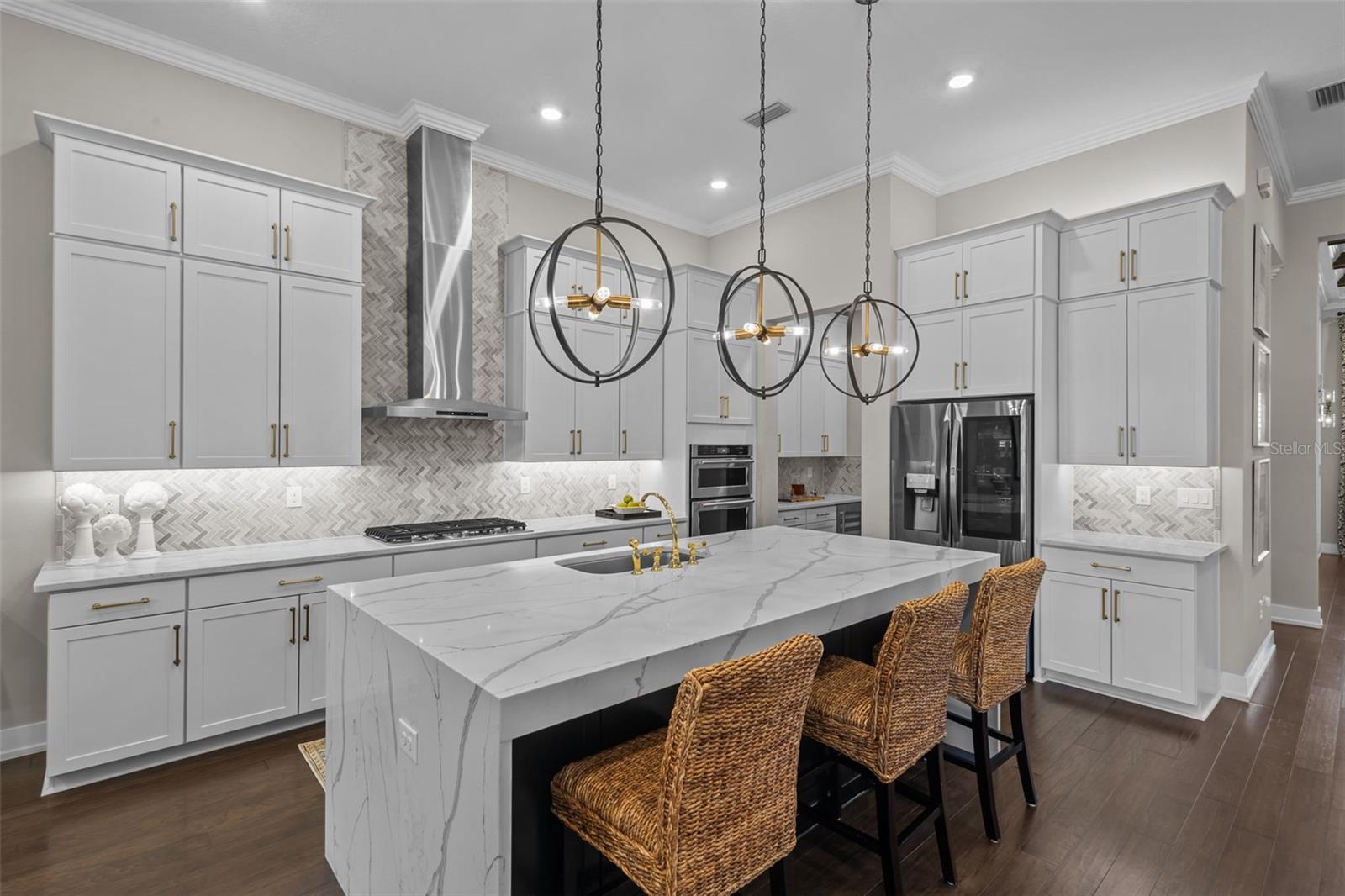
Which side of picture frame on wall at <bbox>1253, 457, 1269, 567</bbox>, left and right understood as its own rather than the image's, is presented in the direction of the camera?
right

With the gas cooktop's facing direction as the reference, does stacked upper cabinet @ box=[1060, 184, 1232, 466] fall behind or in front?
in front

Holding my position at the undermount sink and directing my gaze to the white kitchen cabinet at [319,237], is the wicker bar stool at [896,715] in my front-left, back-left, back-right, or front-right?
back-left

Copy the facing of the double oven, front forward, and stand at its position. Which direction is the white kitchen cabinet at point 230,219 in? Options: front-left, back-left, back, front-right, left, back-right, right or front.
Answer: right

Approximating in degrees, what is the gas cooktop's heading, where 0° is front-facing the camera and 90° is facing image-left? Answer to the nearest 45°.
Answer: approximately 315°

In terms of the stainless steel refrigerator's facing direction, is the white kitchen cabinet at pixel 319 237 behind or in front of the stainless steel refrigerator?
in front
